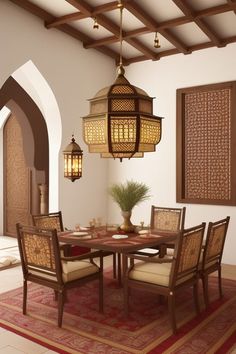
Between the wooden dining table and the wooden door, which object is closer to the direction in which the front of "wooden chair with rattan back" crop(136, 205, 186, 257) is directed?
the wooden dining table

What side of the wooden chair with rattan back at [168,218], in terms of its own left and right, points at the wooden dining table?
front

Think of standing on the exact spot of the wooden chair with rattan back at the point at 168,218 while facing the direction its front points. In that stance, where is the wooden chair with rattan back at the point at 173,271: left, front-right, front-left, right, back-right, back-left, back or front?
front-left

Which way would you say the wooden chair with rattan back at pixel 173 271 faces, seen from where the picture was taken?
facing away from the viewer and to the left of the viewer

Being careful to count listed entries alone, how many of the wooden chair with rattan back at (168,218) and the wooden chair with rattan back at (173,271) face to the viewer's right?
0

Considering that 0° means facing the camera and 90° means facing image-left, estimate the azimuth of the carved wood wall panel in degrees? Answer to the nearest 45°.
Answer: approximately 45°

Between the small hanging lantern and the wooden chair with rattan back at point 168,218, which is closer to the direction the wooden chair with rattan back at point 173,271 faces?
the small hanging lantern

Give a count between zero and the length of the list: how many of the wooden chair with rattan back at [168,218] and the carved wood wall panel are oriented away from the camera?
0

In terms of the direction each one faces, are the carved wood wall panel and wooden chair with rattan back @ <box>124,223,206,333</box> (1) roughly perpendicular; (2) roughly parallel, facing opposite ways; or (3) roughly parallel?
roughly perpendicular

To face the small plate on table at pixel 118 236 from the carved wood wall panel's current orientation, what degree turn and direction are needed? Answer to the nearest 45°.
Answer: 0° — it already faces it

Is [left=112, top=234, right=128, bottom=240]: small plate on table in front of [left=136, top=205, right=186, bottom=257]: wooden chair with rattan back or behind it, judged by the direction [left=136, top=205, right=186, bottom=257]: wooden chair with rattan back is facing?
in front

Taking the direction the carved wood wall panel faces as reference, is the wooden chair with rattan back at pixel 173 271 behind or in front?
in front
